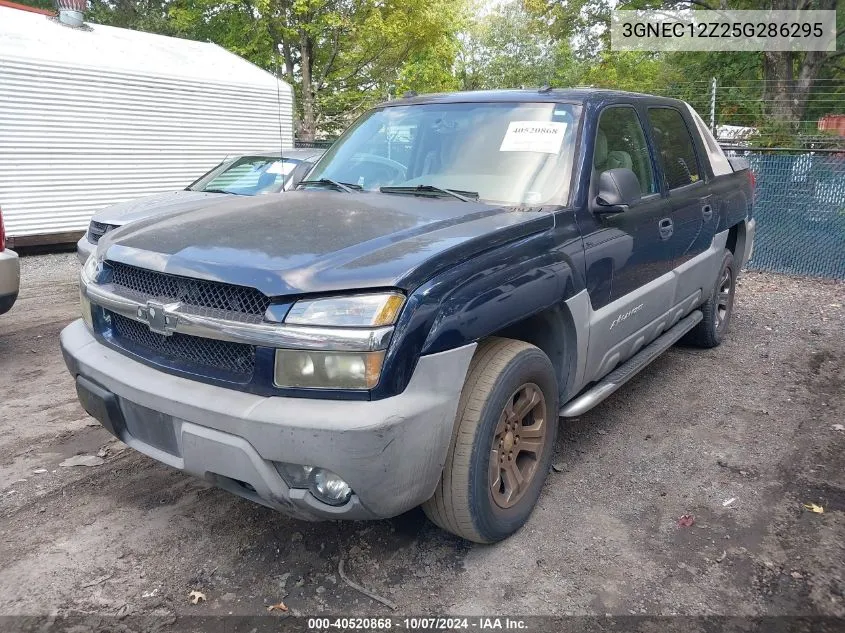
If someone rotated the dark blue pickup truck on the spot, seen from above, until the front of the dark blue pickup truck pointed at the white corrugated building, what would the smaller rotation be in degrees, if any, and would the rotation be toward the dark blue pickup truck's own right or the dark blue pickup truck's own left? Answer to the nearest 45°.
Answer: approximately 90° to the dark blue pickup truck's own right

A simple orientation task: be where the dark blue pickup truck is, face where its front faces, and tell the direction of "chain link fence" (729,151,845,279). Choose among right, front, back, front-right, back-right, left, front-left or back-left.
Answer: back

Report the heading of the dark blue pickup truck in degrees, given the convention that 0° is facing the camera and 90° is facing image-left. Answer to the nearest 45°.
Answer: approximately 45°
